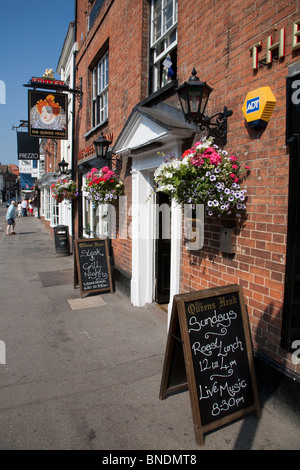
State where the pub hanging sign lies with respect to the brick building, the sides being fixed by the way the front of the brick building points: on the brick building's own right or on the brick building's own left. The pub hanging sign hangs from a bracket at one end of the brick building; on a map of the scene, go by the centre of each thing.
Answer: on the brick building's own right

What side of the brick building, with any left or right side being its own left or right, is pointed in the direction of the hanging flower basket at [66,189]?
right

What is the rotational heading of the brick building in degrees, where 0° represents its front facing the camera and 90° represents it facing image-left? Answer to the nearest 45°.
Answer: approximately 45°

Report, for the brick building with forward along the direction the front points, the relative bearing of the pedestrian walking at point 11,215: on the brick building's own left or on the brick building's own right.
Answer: on the brick building's own right
